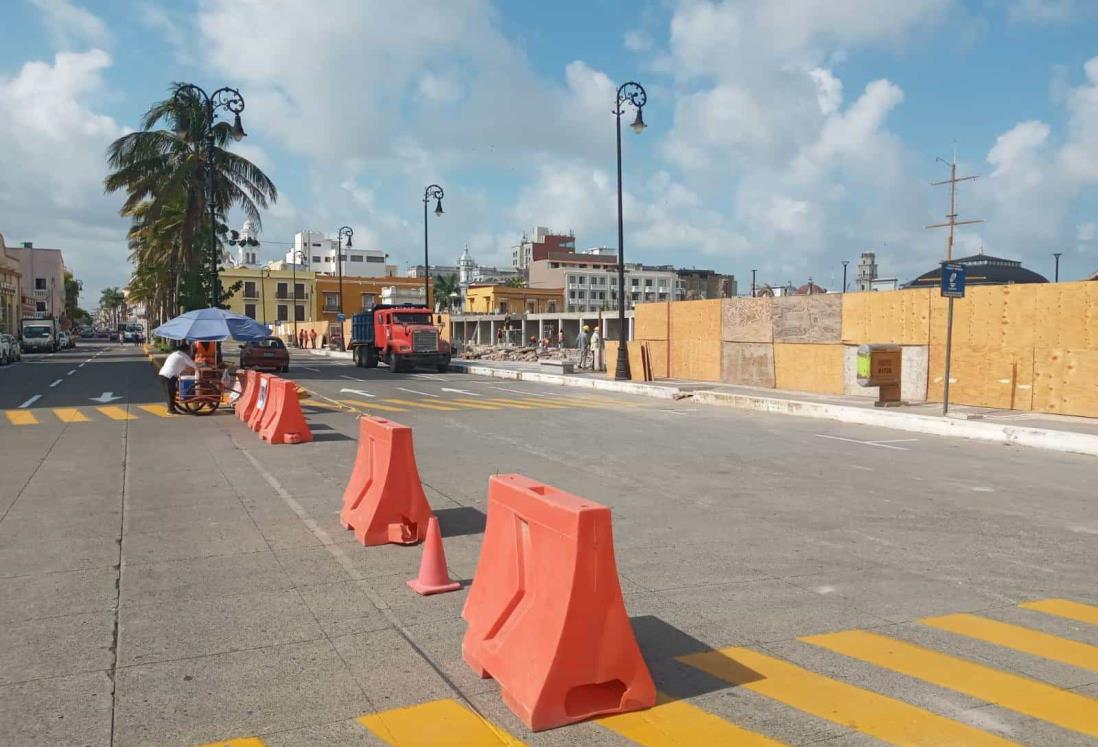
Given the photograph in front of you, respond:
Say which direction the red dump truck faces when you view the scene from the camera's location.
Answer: facing the viewer and to the right of the viewer

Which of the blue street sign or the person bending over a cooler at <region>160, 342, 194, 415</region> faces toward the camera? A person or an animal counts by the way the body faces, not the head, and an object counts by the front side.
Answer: the blue street sign

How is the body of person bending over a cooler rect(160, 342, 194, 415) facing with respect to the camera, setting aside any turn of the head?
to the viewer's right

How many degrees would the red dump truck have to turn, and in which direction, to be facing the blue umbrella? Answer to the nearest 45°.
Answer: approximately 45° to its right

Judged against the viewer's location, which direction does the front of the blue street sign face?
facing the viewer

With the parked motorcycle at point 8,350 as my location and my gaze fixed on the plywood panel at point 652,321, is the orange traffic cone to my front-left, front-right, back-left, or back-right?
front-right
